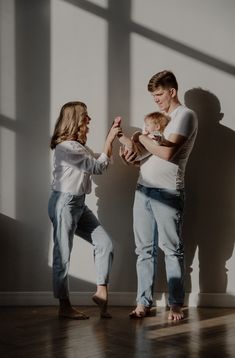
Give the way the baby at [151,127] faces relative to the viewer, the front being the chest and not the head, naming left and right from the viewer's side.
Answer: facing to the left of the viewer

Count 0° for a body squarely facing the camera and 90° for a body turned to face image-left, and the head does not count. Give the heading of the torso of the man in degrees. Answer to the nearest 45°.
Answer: approximately 45°
